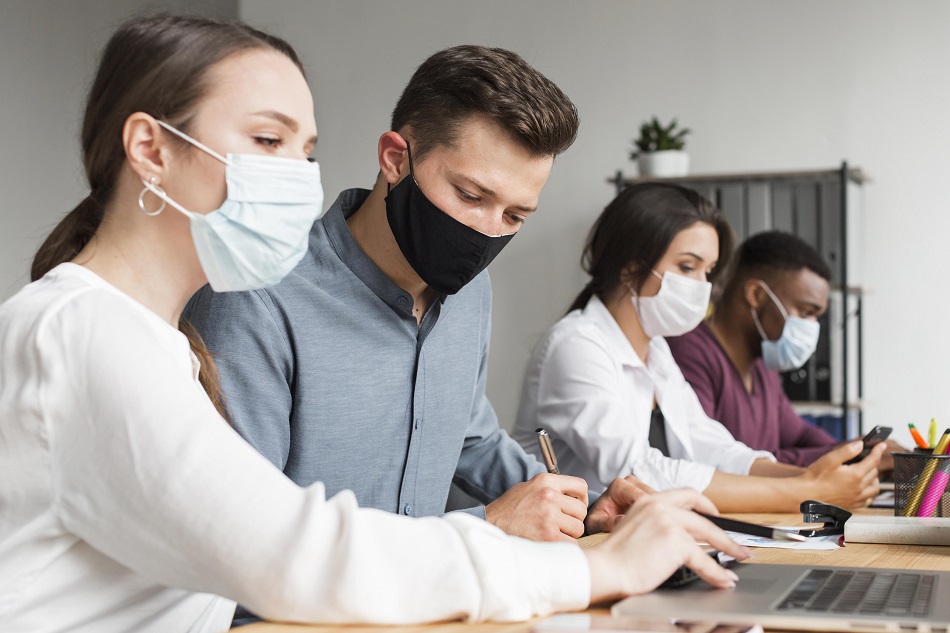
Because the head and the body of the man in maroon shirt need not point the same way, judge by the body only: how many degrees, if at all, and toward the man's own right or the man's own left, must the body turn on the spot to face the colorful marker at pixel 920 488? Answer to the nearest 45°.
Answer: approximately 45° to the man's own right

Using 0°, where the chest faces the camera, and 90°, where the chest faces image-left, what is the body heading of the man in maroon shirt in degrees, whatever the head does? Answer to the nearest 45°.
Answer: approximately 315°

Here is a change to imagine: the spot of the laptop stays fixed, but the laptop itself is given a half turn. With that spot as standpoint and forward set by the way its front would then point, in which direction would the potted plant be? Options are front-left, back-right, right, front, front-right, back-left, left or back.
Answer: left

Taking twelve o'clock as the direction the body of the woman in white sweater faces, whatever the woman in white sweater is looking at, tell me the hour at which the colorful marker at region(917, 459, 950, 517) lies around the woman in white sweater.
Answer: The colorful marker is roughly at 11 o'clock from the woman in white sweater.

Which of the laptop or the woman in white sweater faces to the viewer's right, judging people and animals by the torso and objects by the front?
the woman in white sweater

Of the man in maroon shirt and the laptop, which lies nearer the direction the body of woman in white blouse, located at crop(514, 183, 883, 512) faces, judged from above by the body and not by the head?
the laptop

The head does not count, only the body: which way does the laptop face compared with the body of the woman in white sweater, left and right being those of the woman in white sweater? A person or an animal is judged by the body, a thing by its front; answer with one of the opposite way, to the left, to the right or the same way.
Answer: the opposite way

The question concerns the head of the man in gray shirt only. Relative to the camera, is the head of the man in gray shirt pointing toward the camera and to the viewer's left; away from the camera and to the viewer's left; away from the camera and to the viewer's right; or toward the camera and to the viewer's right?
toward the camera and to the viewer's right

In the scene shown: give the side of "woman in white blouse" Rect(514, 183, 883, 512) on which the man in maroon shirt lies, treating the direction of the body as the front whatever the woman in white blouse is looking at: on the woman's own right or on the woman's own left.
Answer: on the woman's own left

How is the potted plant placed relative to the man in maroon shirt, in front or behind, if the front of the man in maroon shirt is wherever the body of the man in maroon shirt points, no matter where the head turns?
behind

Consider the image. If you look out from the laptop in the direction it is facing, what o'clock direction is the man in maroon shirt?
The man in maroon shirt is roughly at 3 o'clock from the laptop.

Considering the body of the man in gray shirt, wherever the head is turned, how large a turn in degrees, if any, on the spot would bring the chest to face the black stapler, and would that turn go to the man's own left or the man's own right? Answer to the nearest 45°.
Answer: approximately 45° to the man's own left

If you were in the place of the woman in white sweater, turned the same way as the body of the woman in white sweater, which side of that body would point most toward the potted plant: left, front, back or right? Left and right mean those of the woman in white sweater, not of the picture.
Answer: left

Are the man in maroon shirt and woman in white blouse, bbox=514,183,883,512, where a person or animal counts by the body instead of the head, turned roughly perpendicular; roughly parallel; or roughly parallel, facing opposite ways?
roughly parallel

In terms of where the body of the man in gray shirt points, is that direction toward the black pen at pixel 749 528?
yes

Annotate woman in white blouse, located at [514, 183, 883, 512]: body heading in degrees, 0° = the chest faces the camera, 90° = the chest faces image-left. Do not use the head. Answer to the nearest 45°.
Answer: approximately 315°

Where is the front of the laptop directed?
to the viewer's left

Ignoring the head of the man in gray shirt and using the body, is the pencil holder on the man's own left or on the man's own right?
on the man's own left

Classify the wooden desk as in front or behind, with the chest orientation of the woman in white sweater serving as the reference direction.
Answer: in front

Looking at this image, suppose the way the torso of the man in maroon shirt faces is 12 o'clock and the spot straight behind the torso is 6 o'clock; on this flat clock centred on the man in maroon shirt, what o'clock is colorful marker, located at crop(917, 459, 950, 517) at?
The colorful marker is roughly at 1 o'clock from the man in maroon shirt.

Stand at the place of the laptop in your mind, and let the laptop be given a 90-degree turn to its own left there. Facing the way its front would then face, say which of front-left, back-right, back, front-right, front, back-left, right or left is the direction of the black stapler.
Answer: back

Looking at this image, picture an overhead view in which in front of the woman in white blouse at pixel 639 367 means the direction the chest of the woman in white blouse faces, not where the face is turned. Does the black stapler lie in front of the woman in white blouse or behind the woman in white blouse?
in front

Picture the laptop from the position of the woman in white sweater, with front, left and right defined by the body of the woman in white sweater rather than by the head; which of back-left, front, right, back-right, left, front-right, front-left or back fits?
front
